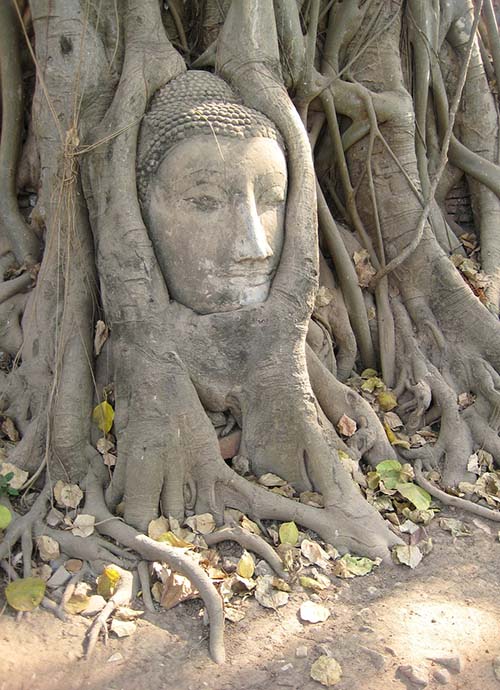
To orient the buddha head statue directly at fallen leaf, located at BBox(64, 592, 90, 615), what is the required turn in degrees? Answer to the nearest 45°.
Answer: approximately 45° to its right

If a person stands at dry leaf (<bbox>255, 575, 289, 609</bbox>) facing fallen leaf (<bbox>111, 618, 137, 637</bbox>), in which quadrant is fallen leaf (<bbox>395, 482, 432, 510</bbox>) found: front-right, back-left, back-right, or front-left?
back-right

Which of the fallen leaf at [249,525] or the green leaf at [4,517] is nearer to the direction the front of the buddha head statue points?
the fallen leaf

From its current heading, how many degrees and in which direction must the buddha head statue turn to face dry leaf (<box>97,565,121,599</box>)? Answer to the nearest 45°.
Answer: approximately 45° to its right

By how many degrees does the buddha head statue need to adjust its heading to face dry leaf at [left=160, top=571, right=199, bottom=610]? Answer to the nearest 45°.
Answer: approximately 45° to its right

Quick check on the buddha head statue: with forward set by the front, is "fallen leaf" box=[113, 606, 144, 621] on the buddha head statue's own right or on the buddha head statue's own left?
on the buddha head statue's own right

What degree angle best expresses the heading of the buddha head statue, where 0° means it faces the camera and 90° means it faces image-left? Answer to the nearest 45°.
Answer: approximately 315°

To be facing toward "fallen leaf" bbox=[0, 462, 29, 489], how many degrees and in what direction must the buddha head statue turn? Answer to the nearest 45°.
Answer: approximately 90° to its right
